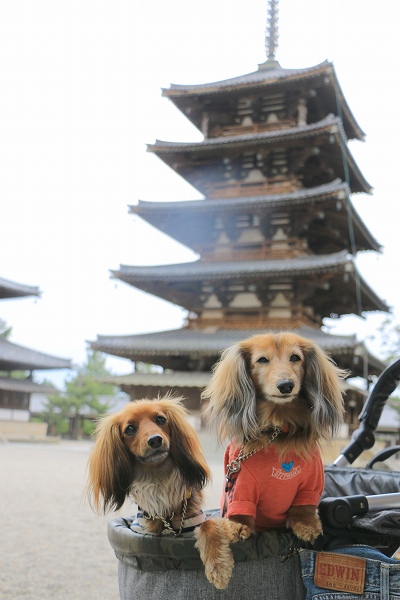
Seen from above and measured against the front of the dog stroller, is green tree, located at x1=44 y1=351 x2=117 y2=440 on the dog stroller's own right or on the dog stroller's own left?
on the dog stroller's own right

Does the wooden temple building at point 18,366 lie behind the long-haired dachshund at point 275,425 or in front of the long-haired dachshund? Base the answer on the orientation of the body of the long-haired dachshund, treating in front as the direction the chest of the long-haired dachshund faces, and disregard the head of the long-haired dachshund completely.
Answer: behind

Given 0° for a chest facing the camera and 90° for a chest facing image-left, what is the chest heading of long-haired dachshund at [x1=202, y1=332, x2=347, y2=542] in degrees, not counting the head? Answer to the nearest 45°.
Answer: approximately 0°

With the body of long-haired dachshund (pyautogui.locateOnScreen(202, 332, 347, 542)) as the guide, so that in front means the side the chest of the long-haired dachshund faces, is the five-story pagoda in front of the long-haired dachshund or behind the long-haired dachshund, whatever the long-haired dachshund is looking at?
behind
